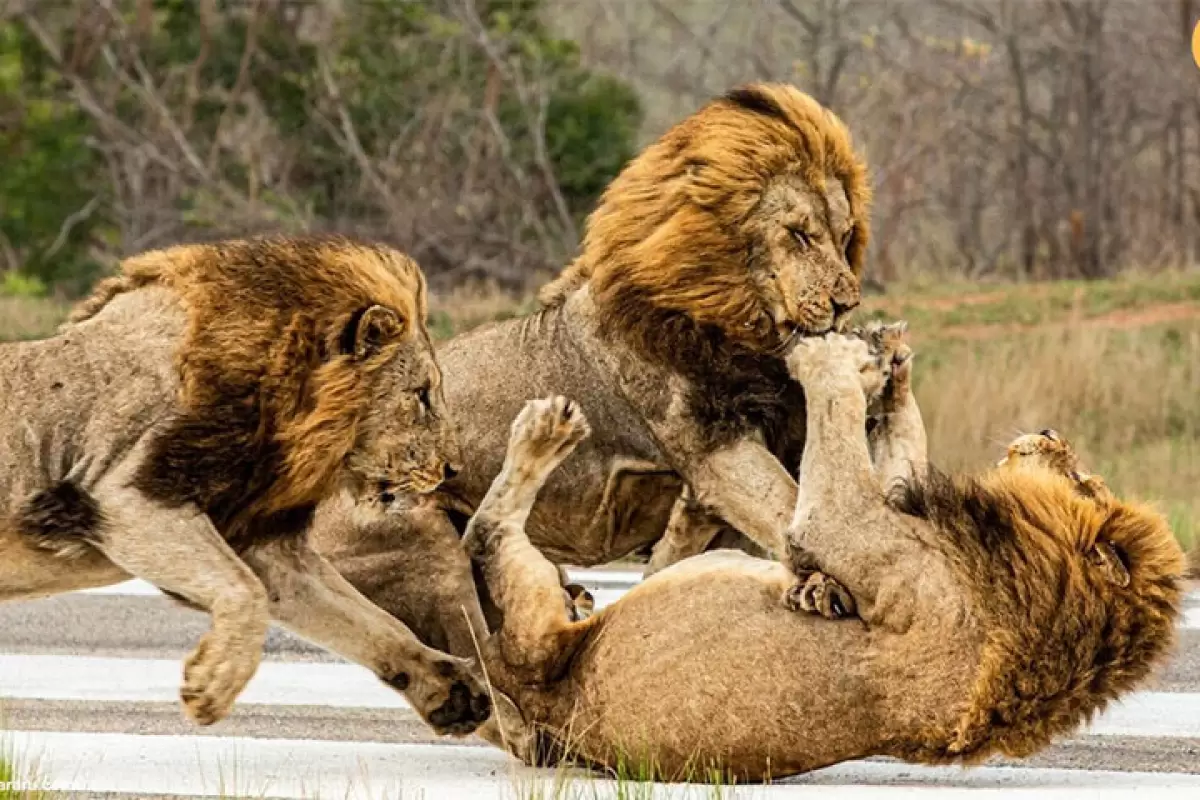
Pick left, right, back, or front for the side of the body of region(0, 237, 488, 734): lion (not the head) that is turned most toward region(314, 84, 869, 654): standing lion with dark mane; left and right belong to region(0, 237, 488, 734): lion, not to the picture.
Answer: front

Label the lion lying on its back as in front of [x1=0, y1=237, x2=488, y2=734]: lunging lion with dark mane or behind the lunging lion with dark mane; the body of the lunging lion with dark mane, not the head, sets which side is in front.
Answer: in front

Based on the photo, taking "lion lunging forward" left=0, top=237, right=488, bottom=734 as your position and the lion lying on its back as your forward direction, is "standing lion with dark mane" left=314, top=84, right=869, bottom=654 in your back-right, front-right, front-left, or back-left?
front-left

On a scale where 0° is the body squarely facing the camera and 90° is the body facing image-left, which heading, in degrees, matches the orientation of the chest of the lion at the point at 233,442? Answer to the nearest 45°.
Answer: approximately 270°
